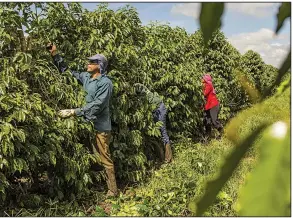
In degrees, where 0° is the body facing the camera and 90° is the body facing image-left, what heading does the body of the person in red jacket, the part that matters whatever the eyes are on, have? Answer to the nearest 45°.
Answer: approximately 90°

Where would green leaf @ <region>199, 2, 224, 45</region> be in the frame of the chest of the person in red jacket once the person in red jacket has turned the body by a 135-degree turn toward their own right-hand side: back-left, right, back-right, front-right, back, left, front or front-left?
back-right

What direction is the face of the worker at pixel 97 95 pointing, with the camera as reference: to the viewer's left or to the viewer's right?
to the viewer's left

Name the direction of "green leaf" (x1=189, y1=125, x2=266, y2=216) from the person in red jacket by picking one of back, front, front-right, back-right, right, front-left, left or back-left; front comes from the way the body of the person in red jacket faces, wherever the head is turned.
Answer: left

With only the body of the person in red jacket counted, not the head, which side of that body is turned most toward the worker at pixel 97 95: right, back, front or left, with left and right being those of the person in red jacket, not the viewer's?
left

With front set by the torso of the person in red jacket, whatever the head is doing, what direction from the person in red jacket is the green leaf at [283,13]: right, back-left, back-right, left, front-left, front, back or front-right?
left

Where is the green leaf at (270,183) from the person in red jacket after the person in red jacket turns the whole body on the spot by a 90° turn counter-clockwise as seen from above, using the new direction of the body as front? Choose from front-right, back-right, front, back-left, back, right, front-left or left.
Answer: front
